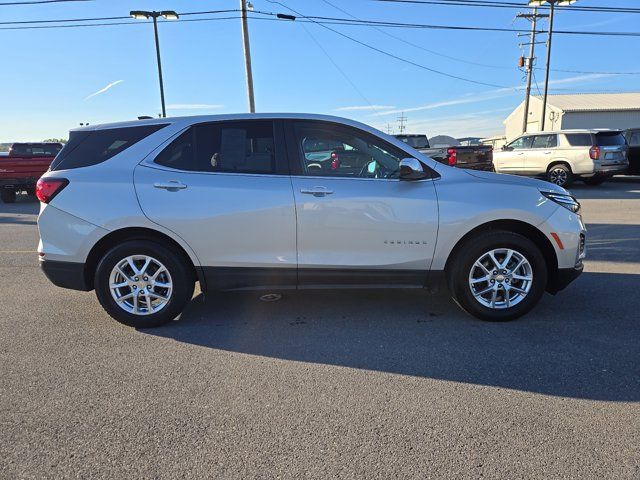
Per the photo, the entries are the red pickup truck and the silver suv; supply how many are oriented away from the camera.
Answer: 1

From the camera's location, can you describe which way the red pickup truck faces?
facing away from the viewer

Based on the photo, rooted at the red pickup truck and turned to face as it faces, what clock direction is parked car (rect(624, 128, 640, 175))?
The parked car is roughly at 4 o'clock from the red pickup truck.

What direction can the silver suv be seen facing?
to the viewer's right

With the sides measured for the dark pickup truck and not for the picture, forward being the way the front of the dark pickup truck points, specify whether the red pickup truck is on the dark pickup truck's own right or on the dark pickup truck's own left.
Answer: on the dark pickup truck's own left

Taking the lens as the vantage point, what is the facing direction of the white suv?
facing away from the viewer and to the left of the viewer

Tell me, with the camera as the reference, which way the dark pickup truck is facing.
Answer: facing away from the viewer and to the left of the viewer

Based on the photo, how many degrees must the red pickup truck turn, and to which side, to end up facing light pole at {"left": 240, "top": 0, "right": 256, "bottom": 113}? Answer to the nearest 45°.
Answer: approximately 90° to its right

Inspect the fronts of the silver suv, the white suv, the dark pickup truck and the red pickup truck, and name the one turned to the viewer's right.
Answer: the silver suv

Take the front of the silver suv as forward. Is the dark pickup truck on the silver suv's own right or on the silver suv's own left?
on the silver suv's own left

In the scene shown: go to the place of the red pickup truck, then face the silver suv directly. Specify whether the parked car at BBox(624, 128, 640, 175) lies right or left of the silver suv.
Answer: left

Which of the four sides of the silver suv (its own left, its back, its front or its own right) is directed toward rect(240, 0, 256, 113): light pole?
left
